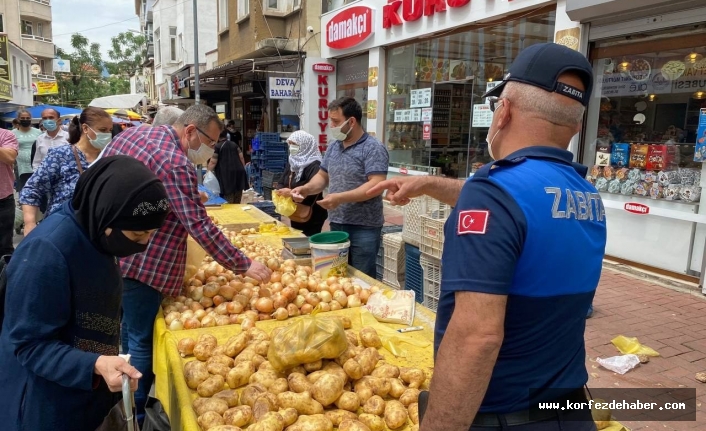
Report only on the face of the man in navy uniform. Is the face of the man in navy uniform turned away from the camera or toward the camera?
away from the camera

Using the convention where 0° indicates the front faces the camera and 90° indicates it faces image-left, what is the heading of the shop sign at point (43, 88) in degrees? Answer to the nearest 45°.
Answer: approximately 0°

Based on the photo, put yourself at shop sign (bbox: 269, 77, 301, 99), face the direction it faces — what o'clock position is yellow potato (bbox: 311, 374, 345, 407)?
The yellow potato is roughly at 12 o'clock from the shop sign.

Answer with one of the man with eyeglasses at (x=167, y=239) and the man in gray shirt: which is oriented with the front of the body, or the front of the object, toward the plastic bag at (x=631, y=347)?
the man with eyeglasses

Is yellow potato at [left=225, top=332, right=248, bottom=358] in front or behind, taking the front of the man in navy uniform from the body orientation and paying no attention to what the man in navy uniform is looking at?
in front

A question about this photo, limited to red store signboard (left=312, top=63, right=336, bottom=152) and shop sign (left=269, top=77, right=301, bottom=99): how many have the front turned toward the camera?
2

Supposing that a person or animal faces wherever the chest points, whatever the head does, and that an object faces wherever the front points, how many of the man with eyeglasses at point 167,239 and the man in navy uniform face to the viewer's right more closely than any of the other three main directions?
1

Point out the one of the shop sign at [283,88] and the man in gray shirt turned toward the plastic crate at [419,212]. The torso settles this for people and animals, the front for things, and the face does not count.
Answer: the shop sign

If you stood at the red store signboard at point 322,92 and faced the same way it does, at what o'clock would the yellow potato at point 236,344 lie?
The yellow potato is roughly at 12 o'clock from the red store signboard.

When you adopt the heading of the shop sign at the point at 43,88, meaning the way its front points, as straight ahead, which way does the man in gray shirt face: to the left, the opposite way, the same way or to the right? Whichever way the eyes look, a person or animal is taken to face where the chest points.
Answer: to the right

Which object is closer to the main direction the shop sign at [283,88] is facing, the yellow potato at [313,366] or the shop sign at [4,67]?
the yellow potato

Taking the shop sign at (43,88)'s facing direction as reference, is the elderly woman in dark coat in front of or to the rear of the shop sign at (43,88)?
in front
